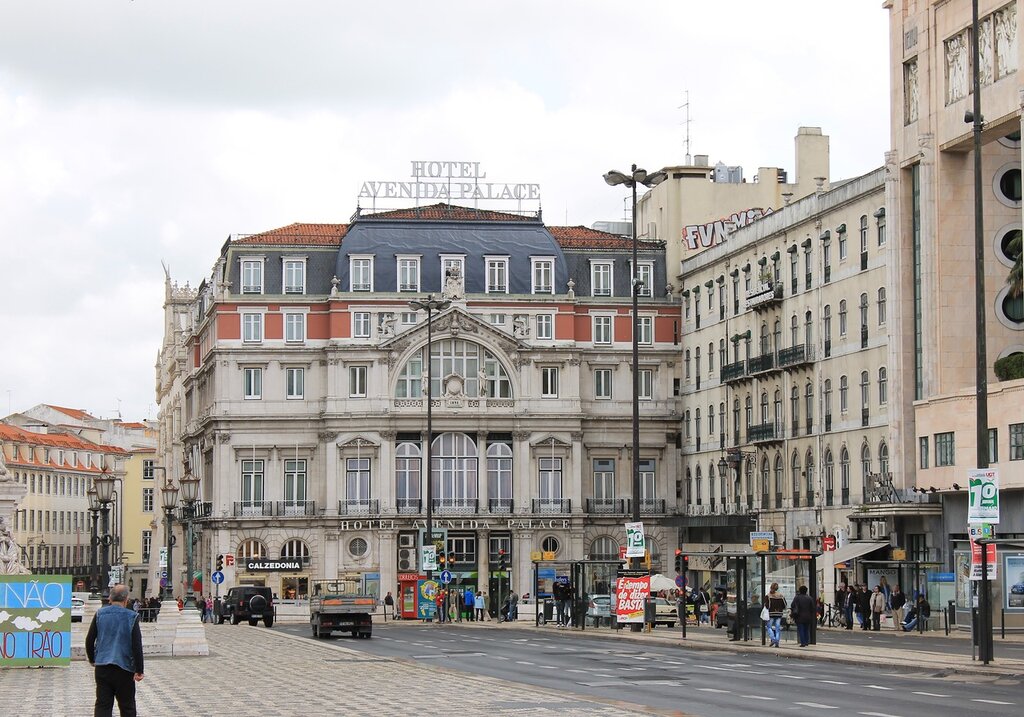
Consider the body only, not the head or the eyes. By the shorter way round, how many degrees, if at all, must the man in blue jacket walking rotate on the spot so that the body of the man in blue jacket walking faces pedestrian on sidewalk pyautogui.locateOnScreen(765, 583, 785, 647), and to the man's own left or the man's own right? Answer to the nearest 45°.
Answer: approximately 45° to the man's own right

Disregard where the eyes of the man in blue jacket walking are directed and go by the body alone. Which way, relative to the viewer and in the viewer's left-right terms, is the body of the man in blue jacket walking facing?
facing away from the viewer

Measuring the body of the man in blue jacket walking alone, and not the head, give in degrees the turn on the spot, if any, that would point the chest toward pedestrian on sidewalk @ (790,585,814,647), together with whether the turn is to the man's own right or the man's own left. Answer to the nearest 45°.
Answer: approximately 45° to the man's own right

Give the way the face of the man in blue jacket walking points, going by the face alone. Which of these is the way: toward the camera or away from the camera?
away from the camera
